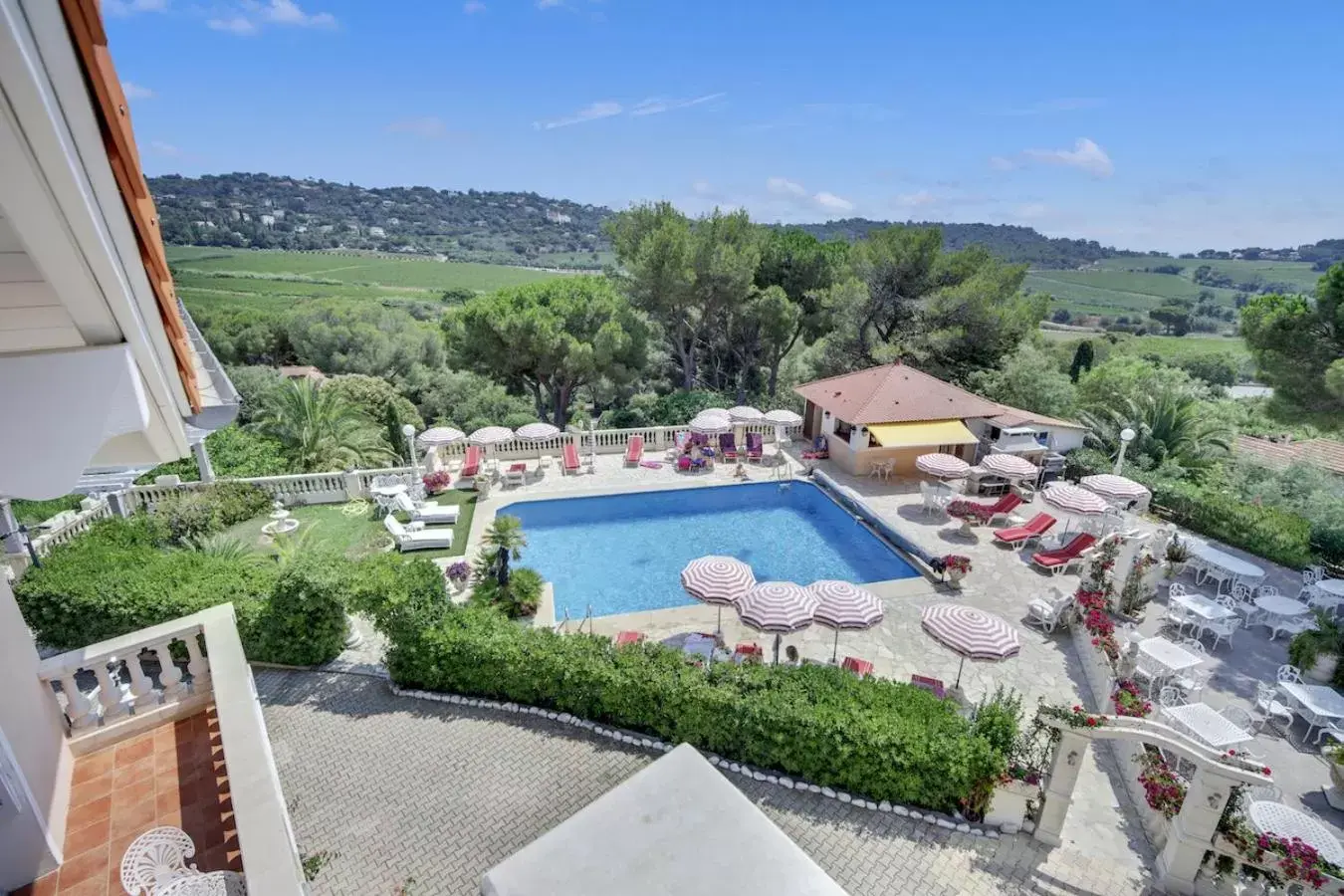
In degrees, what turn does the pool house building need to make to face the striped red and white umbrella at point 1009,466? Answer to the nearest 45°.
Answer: approximately 45° to its left

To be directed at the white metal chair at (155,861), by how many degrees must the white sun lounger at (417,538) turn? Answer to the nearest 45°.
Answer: approximately 90° to its right

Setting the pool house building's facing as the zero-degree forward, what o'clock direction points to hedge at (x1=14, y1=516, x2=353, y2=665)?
The hedge is roughly at 1 o'clock from the pool house building.

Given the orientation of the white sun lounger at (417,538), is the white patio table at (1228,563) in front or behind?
in front

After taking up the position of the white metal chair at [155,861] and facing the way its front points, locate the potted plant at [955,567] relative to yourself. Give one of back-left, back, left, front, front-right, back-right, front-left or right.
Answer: front-left

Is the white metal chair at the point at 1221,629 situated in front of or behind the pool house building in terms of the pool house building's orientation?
in front

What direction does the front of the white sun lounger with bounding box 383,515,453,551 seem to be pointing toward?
to the viewer's right

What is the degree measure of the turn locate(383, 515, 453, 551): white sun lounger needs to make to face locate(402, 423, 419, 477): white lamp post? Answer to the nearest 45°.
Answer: approximately 90° to its left

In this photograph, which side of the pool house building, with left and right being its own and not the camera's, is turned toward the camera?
front

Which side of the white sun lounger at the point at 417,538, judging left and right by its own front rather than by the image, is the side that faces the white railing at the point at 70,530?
back

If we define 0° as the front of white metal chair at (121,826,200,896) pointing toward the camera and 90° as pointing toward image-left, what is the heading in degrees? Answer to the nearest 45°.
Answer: approximately 315°

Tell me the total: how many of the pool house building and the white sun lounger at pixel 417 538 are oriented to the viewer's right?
1

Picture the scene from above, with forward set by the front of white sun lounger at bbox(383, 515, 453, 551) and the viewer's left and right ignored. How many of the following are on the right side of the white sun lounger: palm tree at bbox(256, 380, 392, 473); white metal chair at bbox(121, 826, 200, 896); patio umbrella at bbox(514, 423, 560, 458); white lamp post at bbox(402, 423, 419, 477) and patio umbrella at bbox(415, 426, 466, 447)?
1

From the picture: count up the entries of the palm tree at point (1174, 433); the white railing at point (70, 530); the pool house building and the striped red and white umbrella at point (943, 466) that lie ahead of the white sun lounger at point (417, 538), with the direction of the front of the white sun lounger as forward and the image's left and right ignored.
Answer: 3

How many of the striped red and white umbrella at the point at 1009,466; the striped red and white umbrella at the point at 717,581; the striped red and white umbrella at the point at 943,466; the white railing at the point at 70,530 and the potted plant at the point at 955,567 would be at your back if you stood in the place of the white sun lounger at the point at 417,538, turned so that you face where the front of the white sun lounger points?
1

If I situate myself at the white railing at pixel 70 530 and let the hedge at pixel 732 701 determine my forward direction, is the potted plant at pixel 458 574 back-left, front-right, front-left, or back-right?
front-left
